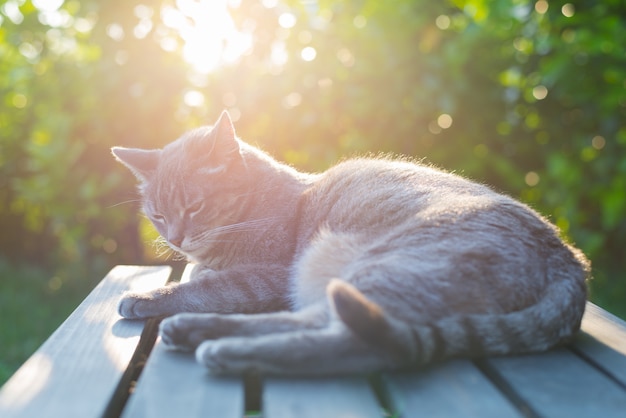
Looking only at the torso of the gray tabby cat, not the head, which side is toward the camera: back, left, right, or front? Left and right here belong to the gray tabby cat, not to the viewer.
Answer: left
